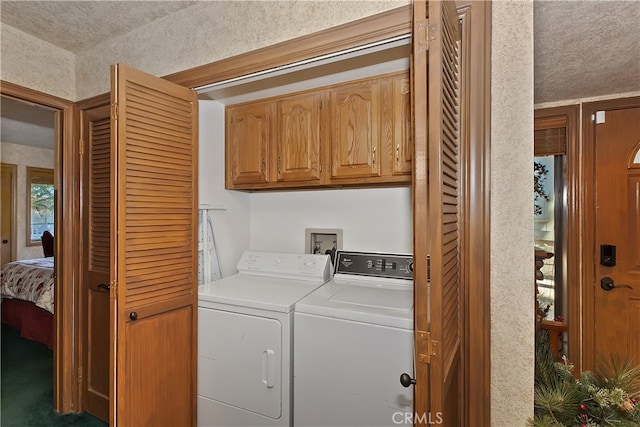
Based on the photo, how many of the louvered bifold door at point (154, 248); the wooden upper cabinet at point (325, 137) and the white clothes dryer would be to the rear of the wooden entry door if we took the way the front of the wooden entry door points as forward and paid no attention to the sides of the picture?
0

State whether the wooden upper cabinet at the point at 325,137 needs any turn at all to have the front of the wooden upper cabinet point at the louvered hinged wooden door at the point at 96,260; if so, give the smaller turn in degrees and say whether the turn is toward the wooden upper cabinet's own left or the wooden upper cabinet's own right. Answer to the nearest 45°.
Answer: approximately 45° to the wooden upper cabinet's own right

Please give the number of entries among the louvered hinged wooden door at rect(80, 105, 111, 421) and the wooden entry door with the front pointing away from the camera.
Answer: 0

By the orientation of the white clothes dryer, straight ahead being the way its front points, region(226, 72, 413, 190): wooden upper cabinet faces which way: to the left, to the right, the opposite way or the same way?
the same way

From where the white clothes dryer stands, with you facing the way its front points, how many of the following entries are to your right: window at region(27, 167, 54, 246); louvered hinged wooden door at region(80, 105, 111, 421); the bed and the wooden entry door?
3

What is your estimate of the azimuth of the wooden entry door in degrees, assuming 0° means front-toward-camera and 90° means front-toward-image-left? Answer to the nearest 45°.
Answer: approximately 0°

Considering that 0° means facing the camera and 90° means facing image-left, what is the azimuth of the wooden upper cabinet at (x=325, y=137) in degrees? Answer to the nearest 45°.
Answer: approximately 45°

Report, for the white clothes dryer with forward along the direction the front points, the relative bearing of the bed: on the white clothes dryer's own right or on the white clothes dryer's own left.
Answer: on the white clothes dryer's own right

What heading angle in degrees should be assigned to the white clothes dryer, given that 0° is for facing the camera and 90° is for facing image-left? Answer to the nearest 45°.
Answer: approximately 45°

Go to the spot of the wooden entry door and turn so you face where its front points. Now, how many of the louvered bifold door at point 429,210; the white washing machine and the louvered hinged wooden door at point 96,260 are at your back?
0

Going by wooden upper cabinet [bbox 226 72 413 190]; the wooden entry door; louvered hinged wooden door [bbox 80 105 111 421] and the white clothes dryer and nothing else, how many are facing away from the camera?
0

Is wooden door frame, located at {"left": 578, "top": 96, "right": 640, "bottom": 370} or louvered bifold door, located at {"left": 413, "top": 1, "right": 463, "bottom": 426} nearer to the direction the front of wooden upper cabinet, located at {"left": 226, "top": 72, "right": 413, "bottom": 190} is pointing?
the louvered bifold door

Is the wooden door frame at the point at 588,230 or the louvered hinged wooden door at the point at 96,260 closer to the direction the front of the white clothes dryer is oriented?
the louvered hinged wooden door

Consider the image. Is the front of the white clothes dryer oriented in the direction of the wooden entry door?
no

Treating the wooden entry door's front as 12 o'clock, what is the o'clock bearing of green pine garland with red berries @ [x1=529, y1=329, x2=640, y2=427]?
The green pine garland with red berries is roughly at 12 o'clock from the wooden entry door.

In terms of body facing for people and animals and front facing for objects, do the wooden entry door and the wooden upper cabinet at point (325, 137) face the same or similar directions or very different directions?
same or similar directions
